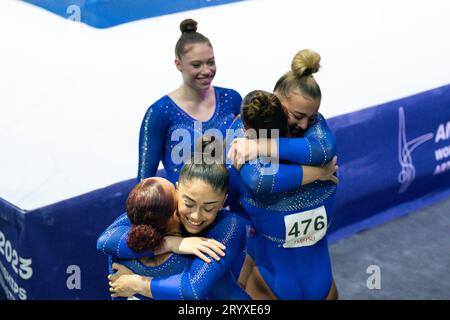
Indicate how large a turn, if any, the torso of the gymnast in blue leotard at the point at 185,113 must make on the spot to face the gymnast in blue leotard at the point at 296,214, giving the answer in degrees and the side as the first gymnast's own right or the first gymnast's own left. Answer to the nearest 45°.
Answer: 0° — they already face them

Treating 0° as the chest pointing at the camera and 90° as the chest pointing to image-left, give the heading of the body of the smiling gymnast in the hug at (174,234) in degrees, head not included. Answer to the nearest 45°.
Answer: approximately 45°

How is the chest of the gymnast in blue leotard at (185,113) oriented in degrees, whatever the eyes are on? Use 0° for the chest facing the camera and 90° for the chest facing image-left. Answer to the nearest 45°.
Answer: approximately 315°

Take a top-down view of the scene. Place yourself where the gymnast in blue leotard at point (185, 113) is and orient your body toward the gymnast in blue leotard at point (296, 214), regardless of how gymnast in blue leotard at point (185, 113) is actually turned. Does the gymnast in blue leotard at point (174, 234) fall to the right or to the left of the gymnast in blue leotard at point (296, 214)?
right

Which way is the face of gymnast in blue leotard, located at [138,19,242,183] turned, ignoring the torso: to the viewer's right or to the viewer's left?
to the viewer's right

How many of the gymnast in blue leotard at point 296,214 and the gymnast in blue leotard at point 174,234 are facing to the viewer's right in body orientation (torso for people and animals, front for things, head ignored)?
0
